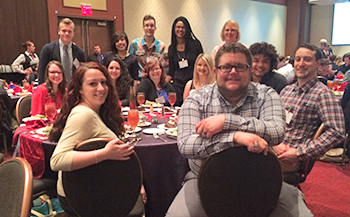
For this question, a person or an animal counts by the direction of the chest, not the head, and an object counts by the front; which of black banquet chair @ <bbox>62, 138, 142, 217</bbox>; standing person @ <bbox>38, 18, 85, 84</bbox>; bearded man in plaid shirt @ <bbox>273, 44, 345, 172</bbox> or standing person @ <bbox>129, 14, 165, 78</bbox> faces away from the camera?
the black banquet chair

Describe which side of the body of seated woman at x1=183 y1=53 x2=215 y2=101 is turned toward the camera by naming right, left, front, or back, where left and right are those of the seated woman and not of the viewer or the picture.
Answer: front

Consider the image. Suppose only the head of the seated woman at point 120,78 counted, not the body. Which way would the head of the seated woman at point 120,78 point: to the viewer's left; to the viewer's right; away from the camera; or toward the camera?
toward the camera

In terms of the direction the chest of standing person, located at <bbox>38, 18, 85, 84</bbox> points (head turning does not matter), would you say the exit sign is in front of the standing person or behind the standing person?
behind

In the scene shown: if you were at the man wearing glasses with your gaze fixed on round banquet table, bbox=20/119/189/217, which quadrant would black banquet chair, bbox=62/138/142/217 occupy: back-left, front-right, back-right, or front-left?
front-left

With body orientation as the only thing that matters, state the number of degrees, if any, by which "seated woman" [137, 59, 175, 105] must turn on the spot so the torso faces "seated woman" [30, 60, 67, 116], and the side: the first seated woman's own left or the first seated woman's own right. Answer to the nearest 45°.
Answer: approximately 45° to the first seated woman's own right

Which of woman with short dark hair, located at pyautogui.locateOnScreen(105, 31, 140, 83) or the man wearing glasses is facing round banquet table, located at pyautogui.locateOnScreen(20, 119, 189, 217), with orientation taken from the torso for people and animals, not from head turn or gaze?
the woman with short dark hair

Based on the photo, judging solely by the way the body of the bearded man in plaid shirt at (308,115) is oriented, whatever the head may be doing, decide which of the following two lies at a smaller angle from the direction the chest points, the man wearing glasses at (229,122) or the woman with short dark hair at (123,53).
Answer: the man wearing glasses

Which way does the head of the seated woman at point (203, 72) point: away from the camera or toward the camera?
toward the camera

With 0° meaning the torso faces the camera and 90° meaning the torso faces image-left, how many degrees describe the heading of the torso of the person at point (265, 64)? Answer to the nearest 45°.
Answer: approximately 45°

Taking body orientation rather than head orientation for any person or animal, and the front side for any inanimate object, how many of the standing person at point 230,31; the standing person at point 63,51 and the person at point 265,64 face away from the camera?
0

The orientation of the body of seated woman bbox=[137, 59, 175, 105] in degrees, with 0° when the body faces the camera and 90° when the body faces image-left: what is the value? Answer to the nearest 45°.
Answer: approximately 0°

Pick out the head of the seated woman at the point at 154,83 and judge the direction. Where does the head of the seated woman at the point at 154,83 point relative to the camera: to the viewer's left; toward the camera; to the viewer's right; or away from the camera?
toward the camera

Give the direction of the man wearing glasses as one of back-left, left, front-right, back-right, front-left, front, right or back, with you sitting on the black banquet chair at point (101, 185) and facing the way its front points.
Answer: right

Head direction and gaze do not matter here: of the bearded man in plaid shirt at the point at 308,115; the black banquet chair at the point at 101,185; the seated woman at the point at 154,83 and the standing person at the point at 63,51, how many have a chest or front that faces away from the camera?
1

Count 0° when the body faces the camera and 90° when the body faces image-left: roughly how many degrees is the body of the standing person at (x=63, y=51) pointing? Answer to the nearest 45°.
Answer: approximately 0°

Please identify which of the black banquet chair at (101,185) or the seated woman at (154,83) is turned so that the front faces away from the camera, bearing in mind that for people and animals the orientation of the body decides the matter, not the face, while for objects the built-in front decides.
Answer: the black banquet chair

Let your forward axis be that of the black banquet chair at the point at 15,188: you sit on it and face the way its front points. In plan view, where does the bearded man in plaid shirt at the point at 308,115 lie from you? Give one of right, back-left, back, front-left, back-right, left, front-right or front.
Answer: front-right

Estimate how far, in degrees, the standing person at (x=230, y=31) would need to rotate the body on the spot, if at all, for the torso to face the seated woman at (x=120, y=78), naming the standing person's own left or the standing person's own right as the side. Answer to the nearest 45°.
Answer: approximately 90° to the standing person's own right

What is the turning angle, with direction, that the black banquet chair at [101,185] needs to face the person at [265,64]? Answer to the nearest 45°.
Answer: approximately 45° to its right

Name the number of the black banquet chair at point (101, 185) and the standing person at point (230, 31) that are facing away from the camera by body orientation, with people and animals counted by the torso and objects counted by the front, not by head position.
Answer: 1
